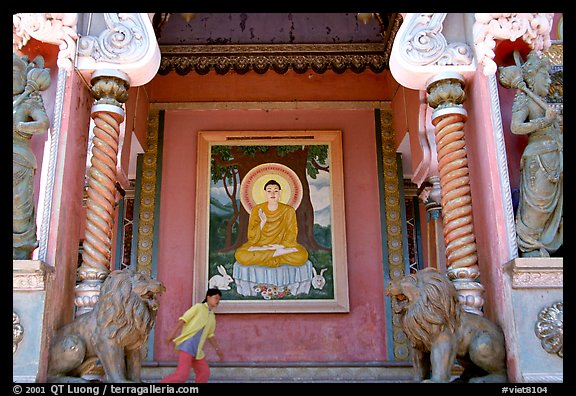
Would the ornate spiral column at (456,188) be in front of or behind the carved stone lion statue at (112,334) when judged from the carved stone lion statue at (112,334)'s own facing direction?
in front

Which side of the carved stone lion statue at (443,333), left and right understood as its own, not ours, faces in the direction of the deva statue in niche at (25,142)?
front

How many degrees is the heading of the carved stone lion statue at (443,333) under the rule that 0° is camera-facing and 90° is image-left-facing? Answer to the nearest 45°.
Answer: approximately 90°

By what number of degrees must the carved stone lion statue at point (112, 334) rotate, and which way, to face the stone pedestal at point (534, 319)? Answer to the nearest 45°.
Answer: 0° — it already faces it

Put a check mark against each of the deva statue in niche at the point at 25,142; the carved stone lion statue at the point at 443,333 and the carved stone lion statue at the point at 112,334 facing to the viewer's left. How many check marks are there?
1

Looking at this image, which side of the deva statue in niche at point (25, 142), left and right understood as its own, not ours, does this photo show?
front

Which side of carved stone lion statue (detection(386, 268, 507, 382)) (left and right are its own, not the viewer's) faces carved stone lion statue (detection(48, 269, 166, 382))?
front

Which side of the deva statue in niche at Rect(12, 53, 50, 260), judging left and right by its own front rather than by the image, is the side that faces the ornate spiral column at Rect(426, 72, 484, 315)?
left

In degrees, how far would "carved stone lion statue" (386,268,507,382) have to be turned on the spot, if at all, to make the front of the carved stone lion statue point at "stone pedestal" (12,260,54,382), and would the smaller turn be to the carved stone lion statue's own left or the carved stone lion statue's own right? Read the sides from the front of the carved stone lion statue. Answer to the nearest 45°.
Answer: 0° — it already faces it

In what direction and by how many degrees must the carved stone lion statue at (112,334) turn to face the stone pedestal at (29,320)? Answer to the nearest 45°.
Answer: approximately 180°

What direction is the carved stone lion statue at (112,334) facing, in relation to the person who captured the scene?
facing to the right of the viewer

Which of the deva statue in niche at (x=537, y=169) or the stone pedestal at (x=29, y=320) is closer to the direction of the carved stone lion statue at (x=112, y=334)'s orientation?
the deva statue in niche

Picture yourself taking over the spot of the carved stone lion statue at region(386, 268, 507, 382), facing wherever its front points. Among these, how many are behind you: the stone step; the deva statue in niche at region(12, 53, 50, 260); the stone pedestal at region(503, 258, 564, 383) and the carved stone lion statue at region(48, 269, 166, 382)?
1
